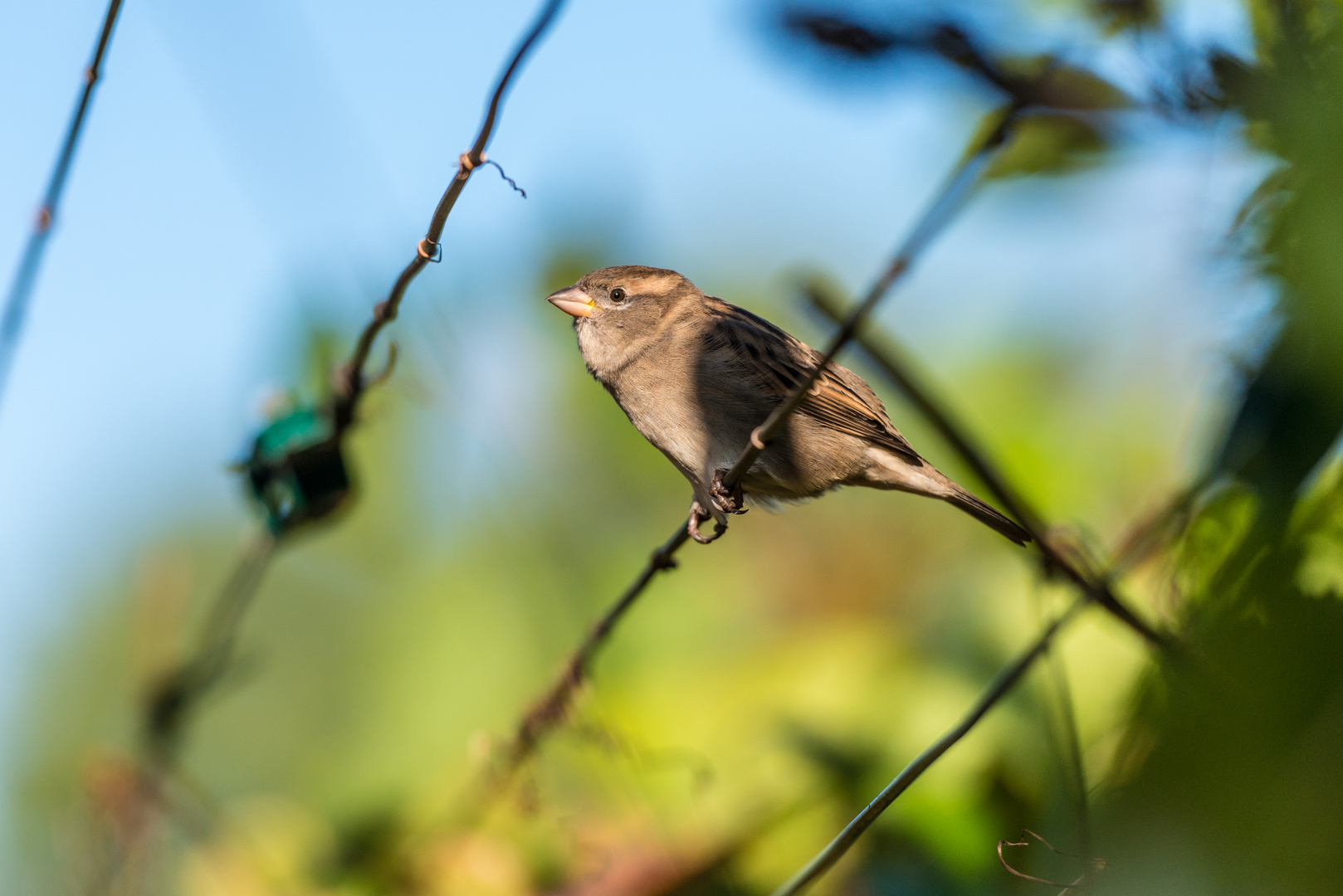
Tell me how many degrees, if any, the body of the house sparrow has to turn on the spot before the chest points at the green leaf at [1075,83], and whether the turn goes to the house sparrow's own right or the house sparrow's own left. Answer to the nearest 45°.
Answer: approximately 135° to the house sparrow's own left

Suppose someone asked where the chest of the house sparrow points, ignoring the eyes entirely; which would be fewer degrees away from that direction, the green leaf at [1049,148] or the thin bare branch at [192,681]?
the thin bare branch

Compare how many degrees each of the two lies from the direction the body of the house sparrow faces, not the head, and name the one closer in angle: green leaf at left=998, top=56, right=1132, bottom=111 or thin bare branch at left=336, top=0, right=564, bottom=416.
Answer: the thin bare branch

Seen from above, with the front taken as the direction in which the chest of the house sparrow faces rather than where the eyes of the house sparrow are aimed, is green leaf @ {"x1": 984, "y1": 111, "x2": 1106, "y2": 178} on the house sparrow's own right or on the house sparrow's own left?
on the house sparrow's own left

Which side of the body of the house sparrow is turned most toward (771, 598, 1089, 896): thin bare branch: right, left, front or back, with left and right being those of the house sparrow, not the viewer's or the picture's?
left

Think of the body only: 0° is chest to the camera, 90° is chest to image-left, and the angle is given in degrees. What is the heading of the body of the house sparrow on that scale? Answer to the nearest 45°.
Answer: approximately 90°
